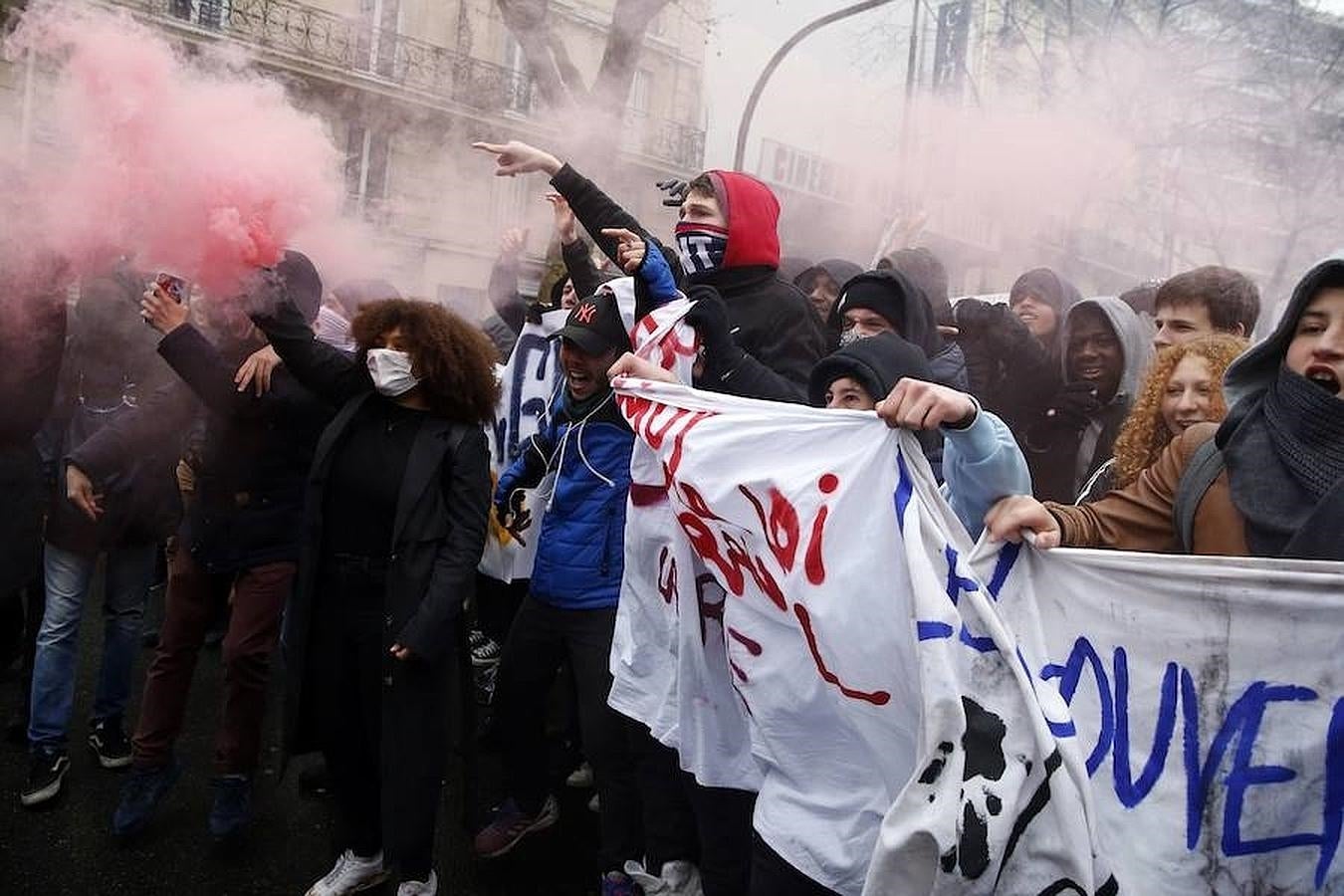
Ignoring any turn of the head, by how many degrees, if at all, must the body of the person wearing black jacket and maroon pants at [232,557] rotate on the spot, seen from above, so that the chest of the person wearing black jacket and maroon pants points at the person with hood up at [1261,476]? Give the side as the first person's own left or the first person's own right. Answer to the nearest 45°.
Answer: approximately 90° to the first person's own left

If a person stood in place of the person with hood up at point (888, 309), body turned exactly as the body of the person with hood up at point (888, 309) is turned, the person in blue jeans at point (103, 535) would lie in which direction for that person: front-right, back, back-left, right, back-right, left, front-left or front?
front-right

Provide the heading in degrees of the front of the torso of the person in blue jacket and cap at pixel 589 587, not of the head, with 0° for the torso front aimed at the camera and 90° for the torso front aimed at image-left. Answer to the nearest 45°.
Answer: approximately 45°

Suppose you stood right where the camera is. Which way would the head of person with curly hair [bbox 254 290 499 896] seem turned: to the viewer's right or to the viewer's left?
to the viewer's left

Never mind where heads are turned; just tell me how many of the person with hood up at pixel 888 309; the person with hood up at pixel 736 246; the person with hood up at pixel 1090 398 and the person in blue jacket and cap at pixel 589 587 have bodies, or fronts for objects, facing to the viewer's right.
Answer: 0

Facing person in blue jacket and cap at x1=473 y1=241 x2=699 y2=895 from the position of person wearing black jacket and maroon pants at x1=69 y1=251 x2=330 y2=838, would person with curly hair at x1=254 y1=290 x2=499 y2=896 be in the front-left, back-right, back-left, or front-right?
front-right

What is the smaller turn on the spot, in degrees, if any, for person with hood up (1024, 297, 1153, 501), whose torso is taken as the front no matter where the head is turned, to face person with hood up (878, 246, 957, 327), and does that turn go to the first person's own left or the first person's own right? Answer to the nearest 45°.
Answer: approximately 90° to the first person's own right

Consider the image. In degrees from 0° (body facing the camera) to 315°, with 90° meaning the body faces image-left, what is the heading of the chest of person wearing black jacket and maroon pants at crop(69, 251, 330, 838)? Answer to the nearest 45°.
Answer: approximately 45°

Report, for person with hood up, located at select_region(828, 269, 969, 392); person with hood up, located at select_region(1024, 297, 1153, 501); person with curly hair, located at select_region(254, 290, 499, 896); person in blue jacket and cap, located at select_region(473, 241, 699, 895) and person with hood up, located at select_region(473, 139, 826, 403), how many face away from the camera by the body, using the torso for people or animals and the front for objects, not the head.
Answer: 0

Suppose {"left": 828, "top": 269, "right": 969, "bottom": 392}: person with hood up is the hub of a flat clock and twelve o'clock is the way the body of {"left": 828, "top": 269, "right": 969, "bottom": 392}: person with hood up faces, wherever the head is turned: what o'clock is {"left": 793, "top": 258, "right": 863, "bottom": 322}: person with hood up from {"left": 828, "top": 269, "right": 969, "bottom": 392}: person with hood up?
{"left": 793, "top": 258, "right": 863, "bottom": 322}: person with hood up is roughly at 4 o'clock from {"left": 828, "top": 269, "right": 969, "bottom": 392}: person with hood up.

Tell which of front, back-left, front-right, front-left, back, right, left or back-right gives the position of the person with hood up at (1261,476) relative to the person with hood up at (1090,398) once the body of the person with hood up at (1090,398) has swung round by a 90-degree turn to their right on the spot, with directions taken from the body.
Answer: back-left

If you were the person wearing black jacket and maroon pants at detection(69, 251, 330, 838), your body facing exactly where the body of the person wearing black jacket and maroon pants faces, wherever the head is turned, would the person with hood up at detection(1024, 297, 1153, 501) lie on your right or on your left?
on your left

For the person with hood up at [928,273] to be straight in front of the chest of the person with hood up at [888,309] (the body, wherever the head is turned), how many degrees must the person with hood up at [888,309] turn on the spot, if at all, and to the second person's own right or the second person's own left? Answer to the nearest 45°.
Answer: approximately 135° to the second person's own right

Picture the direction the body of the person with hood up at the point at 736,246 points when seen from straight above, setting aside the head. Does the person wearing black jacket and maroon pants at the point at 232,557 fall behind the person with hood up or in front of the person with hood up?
in front
